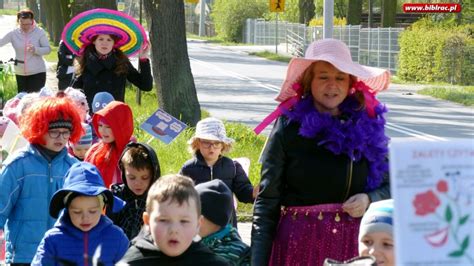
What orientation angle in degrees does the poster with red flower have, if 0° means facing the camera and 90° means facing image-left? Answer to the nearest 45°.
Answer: approximately 0°

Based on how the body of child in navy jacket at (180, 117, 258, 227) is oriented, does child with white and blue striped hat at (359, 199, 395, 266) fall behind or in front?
in front

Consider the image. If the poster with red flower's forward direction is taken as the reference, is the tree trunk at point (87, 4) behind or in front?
behind

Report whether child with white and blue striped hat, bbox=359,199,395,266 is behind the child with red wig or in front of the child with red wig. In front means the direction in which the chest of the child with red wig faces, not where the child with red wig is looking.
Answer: in front

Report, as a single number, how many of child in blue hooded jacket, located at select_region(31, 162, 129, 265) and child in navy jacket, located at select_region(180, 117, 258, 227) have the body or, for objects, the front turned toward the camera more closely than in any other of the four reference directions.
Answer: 2

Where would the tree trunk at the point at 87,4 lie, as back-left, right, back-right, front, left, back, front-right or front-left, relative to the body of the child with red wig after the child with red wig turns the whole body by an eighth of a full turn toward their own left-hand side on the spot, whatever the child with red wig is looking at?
left

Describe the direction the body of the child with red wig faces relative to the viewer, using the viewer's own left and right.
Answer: facing the viewer and to the right of the viewer

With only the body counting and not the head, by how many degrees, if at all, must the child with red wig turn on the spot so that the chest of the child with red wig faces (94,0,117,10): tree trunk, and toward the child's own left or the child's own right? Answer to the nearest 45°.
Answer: approximately 135° to the child's own left
